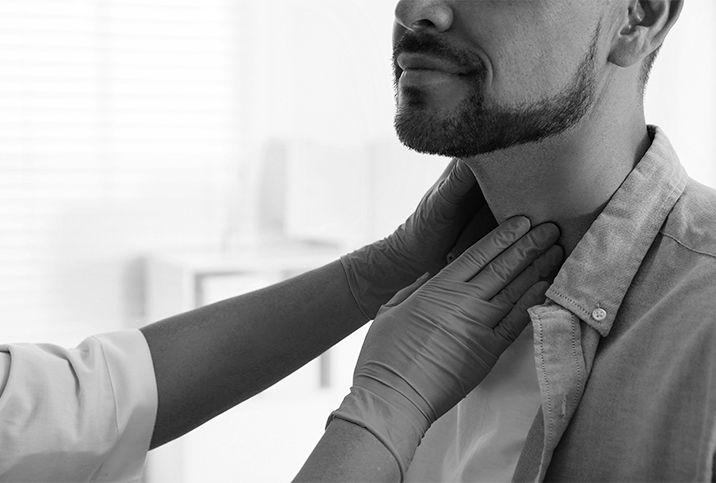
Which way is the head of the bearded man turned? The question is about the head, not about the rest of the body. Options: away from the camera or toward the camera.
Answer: toward the camera

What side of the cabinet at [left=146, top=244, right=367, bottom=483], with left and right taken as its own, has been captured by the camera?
front

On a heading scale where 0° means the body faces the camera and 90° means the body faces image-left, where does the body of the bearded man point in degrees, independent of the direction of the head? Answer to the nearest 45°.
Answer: approximately 45°

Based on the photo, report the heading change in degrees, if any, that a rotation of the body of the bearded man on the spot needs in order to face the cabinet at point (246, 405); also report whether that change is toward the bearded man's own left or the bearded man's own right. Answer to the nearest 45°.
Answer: approximately 90° to the bearded man's own right

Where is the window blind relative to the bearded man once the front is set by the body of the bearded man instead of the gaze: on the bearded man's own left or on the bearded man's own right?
on the bearded man's own right

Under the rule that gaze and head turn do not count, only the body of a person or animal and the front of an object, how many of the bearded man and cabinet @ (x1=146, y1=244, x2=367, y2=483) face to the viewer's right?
0
